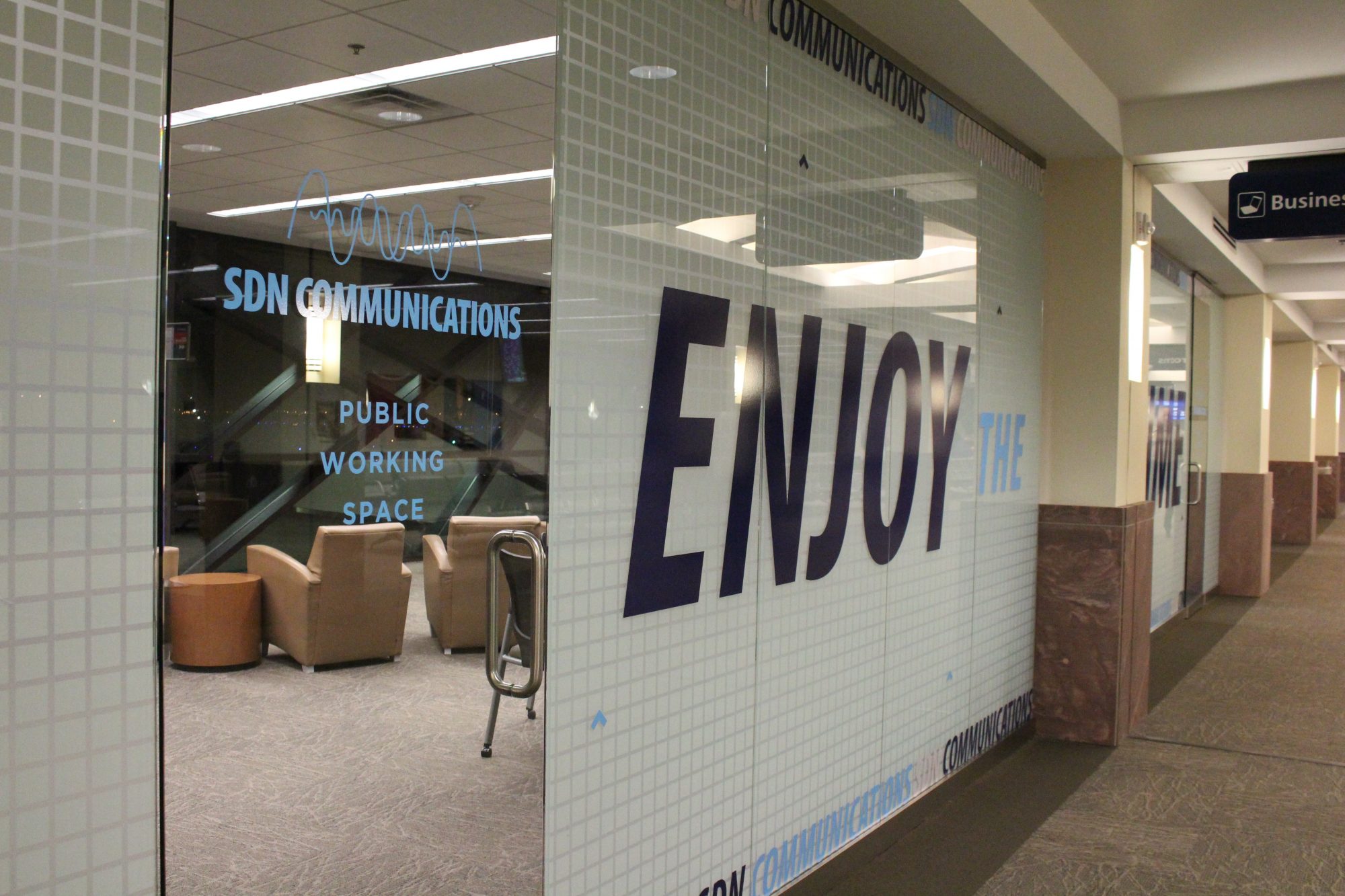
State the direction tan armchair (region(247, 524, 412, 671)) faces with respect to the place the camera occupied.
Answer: facing away from the viewer and to the left of the viewer

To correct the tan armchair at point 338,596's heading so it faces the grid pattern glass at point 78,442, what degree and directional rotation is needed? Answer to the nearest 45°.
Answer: approximately 90° to its left

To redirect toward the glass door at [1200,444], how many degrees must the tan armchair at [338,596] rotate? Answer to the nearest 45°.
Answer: approximately 90° to its right
